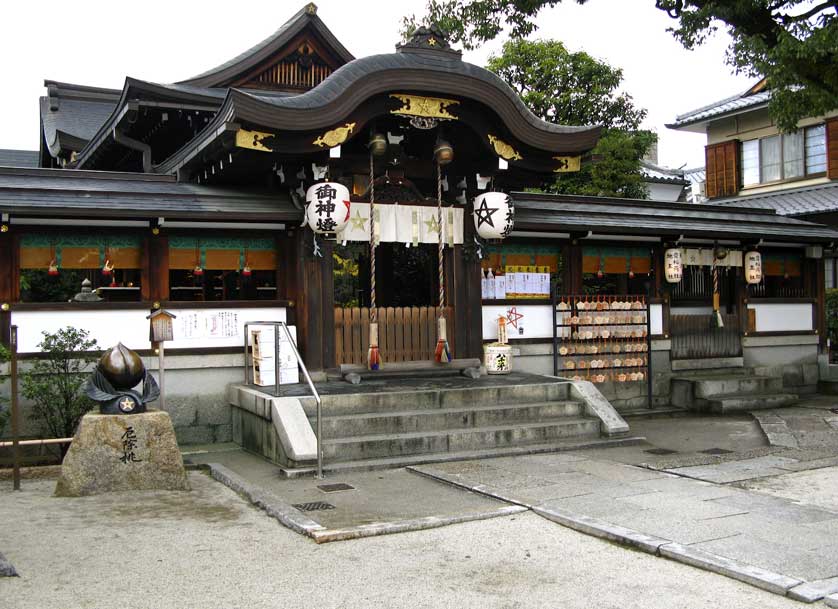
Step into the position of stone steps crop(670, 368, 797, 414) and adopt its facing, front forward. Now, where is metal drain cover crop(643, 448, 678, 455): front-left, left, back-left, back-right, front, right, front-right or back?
front-right

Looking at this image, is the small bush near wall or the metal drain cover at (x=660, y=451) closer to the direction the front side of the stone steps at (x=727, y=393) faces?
the metal drain cover

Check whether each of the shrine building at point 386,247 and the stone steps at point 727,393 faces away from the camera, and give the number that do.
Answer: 0

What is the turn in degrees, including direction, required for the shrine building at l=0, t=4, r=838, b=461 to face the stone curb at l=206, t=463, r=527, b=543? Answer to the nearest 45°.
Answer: approximately 45° to its right

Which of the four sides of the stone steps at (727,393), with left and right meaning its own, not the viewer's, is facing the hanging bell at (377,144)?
right

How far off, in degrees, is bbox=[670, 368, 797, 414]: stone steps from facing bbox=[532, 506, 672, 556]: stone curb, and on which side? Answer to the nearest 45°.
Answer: approximately 45° to its right

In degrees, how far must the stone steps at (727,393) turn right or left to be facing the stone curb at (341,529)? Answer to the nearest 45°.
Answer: approximately 45° to its right

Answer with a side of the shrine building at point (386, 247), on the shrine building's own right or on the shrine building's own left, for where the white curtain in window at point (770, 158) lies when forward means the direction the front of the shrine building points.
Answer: on the shrine building's own left
